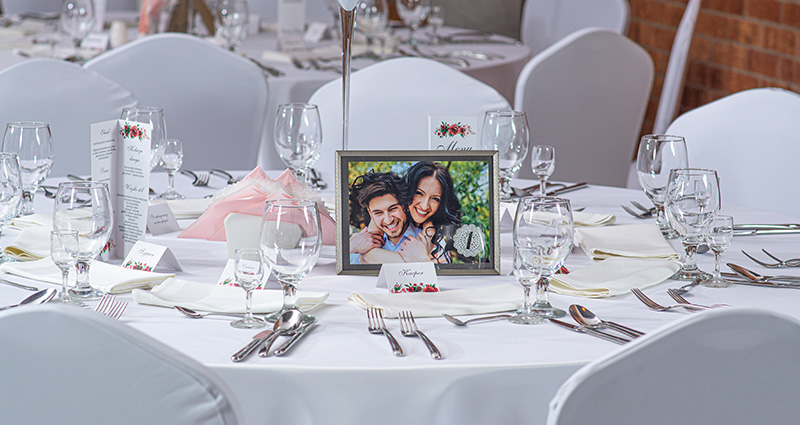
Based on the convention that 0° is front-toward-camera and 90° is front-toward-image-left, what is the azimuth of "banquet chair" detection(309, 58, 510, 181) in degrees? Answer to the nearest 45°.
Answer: approximately 0°

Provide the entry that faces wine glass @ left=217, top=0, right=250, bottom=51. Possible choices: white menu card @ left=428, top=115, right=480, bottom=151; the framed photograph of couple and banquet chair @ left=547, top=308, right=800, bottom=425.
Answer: the banquet chair

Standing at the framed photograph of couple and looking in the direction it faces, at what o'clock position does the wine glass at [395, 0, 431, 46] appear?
The wine glass is roughly at 6 o'clock from the framed photograph of couple.

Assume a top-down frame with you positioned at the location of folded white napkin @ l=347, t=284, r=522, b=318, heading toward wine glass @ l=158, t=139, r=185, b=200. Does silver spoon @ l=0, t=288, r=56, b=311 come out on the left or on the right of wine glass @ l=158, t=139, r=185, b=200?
left

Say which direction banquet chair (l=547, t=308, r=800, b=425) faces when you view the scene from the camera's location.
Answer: facing away from the viewer and to the left of the viewer

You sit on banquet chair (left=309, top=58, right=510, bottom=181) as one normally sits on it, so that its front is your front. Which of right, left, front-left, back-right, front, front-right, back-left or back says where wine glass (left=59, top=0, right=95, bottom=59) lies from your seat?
back-right

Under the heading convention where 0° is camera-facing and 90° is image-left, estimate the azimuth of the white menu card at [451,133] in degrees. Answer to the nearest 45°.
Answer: approximately 0°

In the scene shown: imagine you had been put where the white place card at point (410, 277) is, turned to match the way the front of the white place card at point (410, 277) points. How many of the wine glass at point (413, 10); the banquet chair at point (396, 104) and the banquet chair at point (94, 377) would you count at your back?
2

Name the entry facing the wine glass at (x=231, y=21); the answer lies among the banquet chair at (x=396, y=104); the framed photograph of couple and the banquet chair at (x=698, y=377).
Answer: the banquet chair at (x=698, y=377)

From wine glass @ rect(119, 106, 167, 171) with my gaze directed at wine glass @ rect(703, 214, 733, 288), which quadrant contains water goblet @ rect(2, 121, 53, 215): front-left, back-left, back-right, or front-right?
back-right

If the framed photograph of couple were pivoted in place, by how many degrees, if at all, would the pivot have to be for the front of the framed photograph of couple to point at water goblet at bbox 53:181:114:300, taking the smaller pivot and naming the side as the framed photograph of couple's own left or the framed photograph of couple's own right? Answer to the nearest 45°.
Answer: approximately 90° to the framed photograph of couple's own right

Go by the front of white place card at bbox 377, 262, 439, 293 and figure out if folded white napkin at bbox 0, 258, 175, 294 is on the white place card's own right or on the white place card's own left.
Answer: on the white place card's own right
